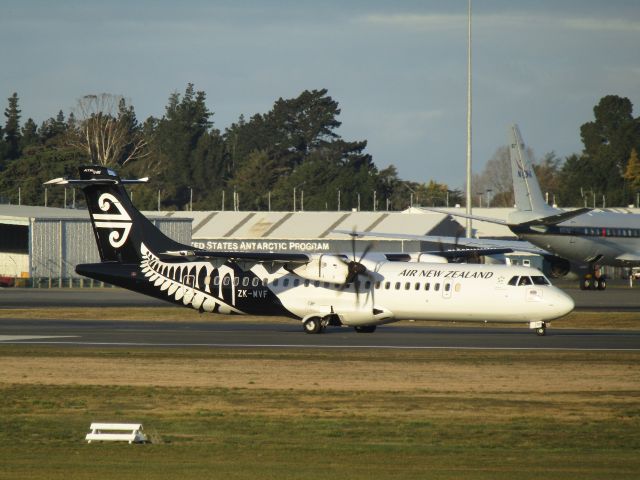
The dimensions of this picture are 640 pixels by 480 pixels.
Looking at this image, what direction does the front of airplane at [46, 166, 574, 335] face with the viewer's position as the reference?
facing the viewer and to the right of the viewer
